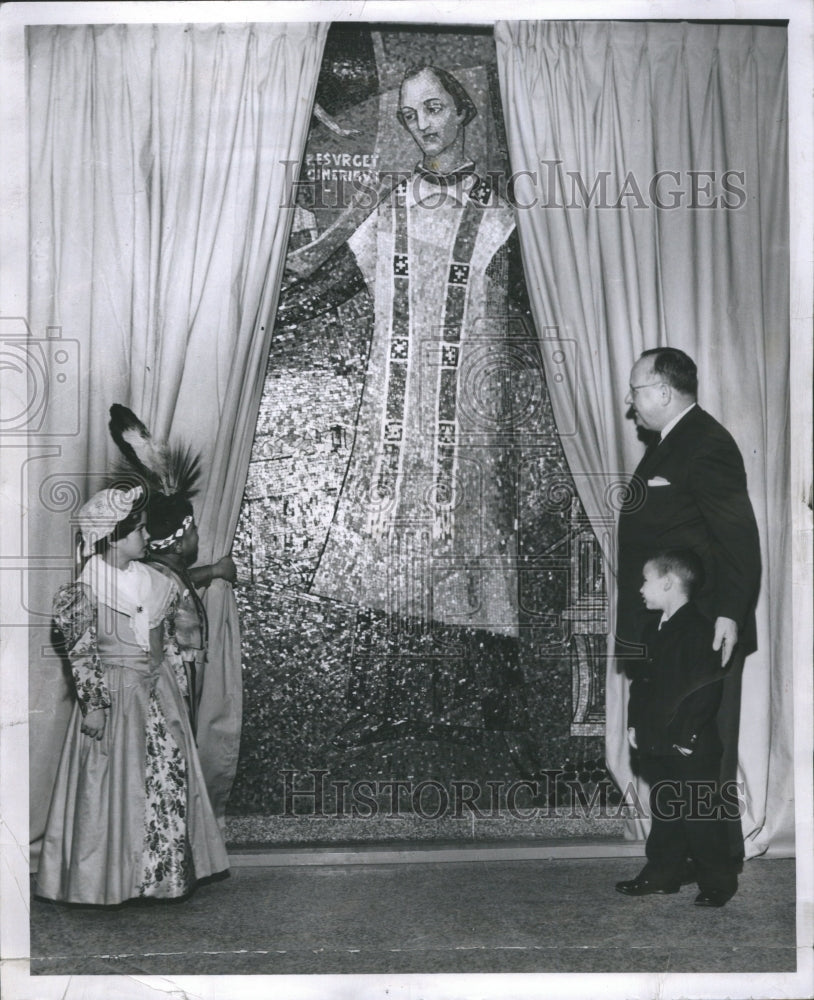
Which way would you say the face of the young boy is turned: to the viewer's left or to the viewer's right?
to the viewer's left

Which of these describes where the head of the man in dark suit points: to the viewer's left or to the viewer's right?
to the viewer's left

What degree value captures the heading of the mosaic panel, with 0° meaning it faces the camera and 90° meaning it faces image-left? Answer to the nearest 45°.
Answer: approximately 0°

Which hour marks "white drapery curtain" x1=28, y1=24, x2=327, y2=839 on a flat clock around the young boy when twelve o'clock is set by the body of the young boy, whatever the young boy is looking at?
The white drapery curtain is roughly at 1 o'clock from the young boy.
